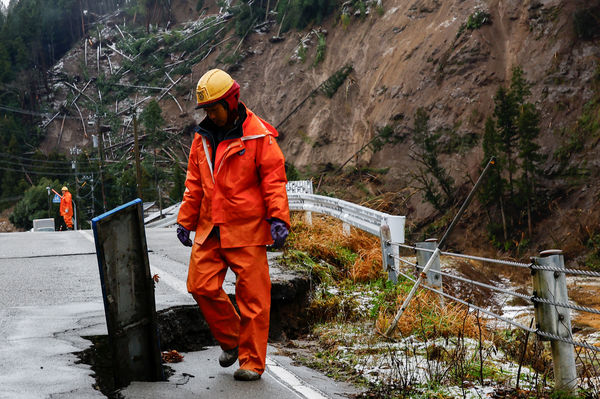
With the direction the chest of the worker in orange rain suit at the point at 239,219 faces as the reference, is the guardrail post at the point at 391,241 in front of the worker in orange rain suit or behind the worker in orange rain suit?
behind

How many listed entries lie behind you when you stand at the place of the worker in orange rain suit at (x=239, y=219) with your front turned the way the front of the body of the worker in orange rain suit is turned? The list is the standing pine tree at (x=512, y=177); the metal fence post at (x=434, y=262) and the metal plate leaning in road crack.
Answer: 2

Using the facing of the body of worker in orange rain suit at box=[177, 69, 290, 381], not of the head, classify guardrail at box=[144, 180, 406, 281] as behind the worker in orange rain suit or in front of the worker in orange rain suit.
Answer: behind

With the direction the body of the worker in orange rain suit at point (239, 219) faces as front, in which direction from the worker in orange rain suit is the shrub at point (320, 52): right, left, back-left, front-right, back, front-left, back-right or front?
back-right

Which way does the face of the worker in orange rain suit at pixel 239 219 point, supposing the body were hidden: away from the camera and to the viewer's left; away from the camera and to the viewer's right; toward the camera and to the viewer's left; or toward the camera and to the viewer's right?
toward the camera and to the viewer's left

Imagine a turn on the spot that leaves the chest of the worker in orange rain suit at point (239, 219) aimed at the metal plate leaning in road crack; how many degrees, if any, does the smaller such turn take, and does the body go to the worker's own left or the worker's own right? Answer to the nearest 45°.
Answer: approximately 45° to the worker's own right

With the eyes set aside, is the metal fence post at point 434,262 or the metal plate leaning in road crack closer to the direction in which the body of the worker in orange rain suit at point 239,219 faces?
the metal plate leaning in road crack

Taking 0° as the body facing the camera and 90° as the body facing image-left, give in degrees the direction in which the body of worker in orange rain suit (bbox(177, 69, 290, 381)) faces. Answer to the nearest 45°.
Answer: approximately 45°

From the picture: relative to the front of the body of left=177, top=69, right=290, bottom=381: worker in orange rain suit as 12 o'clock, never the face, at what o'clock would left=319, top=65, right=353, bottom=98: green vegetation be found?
The green vegetation is roughly at 5 o'clock from the worker in orange rain suit.

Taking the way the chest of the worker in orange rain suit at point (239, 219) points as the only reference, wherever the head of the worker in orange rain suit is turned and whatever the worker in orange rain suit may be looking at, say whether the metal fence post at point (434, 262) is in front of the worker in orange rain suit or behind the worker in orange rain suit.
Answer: behind
